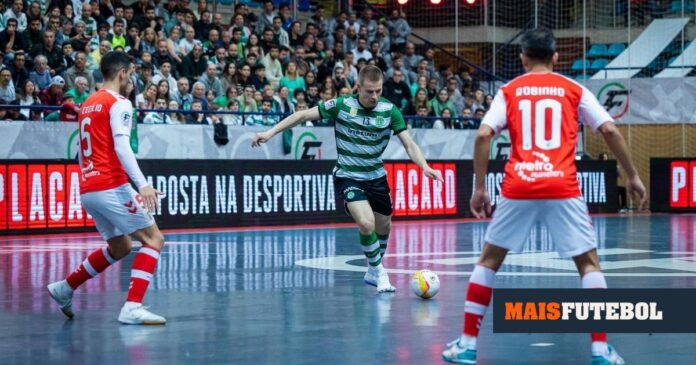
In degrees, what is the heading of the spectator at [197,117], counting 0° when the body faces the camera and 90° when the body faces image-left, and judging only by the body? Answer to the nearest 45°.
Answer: approximately 0°

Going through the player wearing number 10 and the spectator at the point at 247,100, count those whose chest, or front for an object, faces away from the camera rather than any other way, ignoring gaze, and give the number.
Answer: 1

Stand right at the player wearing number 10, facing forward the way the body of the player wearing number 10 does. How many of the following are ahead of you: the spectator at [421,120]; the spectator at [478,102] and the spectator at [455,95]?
3

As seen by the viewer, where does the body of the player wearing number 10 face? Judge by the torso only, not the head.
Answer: away from the camera

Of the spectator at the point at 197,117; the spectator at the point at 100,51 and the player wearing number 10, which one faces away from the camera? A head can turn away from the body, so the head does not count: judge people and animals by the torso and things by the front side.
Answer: the player wearing number 10

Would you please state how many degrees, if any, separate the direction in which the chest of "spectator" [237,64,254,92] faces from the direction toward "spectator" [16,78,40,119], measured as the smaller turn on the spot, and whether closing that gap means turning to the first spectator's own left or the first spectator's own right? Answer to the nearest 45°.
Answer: approximately 45° to the first spectator's own right

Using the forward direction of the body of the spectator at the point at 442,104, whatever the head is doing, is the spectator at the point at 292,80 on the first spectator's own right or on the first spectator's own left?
on the first spectator's own right
